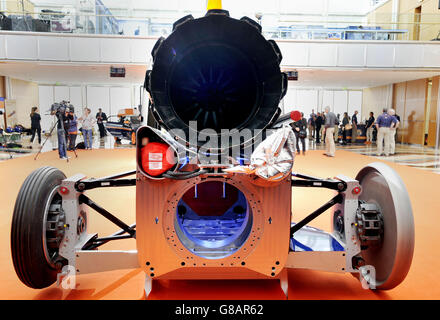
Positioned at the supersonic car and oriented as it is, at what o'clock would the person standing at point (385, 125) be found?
The person standing is roughly at 1 o'clock from the supersonic car.

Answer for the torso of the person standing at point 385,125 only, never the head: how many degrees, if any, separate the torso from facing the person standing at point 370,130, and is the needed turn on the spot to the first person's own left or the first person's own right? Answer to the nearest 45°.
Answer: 0° — they already face them

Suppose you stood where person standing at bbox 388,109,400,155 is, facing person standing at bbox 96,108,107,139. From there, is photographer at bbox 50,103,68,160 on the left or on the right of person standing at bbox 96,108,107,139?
left

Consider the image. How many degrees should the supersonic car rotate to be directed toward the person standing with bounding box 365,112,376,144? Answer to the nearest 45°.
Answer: approximately 45° to its right

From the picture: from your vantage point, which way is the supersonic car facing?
away from the camera
